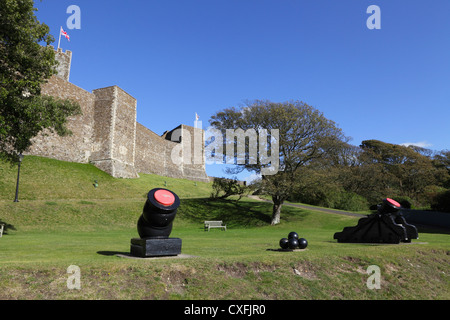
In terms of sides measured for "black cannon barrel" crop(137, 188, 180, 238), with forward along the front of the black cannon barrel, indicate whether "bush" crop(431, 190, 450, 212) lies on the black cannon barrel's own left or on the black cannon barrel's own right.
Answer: on the black cannon barrel's own left

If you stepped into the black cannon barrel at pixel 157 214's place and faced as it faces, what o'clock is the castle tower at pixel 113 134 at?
The castle tower is roughly at 7 o'clock from the black cannon barrel.

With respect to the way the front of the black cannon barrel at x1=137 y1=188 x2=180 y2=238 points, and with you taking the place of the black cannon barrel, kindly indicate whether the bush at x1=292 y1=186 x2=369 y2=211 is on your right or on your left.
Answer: on your left

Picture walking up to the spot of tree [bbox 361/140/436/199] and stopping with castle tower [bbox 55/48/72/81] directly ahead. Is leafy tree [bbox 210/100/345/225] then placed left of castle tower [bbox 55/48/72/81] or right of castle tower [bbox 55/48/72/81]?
left

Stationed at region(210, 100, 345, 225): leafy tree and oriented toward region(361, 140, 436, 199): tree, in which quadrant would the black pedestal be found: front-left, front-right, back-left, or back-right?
back-right

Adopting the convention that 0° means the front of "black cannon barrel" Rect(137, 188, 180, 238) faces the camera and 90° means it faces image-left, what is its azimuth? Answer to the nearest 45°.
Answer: approximately 315°

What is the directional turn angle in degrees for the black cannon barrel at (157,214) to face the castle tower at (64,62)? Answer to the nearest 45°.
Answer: approximately 135° to its left

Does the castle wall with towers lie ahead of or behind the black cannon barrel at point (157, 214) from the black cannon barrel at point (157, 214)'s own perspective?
behind

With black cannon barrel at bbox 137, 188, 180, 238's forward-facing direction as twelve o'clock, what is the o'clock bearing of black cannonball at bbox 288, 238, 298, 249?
The black cannonball is roughly at 10 o'clock from the black cannon barrel.
